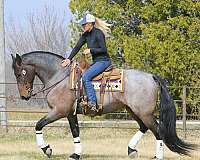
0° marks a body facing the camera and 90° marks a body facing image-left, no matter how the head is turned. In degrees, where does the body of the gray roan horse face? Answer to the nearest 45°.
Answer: approximately 90°

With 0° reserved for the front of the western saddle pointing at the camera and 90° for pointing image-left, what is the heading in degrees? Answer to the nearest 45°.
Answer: approximately 90°
